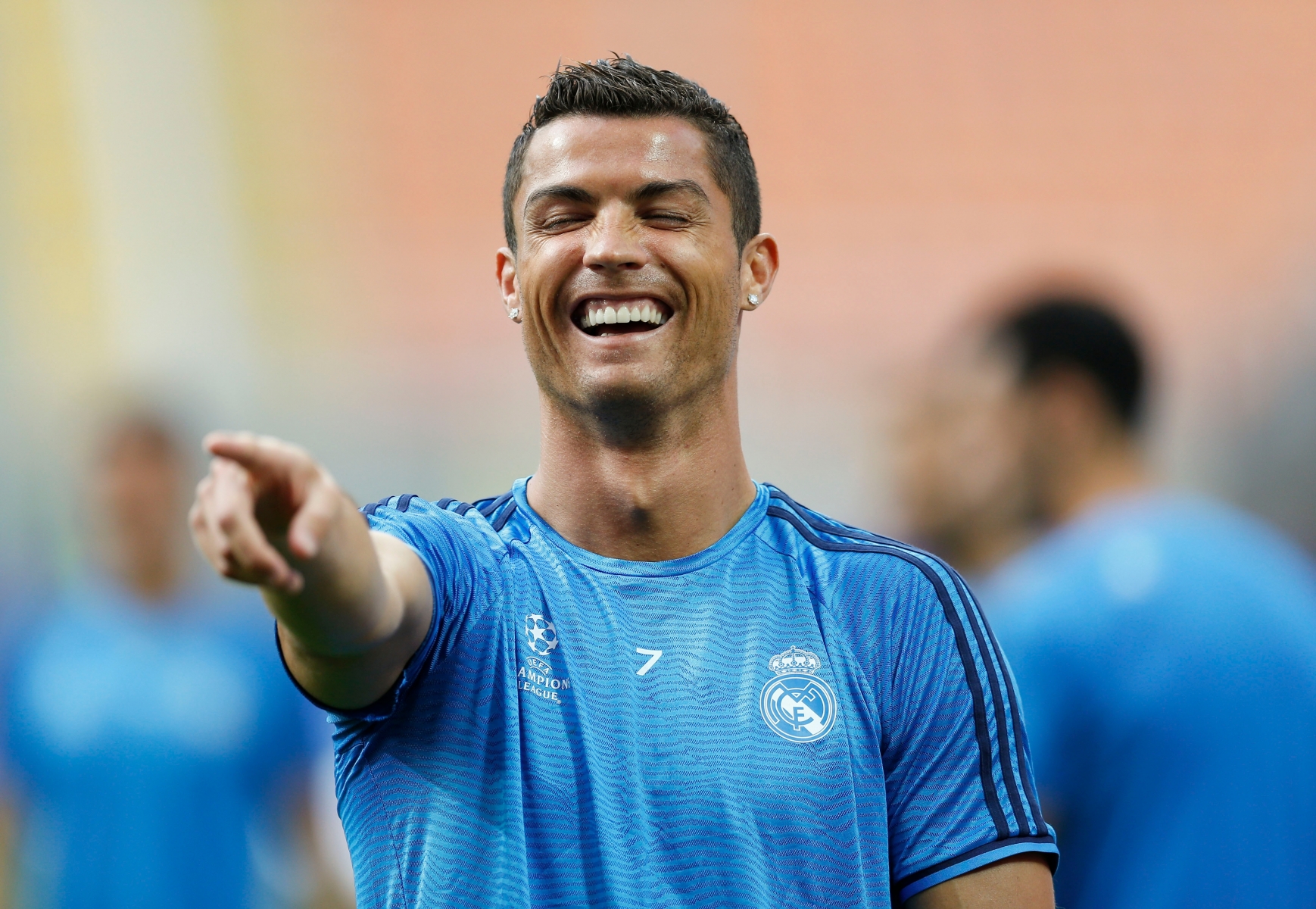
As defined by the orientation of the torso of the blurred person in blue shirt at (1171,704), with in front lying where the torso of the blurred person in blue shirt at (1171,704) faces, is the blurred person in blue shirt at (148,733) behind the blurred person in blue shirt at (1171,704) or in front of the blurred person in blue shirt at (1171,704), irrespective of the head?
in front

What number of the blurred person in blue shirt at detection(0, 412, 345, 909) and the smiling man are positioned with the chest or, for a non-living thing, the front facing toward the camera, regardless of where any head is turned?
2

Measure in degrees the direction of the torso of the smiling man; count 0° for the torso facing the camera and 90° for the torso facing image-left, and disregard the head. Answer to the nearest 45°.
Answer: approximately 0°

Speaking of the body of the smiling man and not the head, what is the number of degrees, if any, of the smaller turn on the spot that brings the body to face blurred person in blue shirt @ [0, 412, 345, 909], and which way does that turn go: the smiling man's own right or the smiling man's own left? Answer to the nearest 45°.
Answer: approximately 135° to the smiling man's own right

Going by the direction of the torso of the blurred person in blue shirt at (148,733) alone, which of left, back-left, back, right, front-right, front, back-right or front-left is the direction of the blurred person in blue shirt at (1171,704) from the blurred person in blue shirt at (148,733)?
front-left

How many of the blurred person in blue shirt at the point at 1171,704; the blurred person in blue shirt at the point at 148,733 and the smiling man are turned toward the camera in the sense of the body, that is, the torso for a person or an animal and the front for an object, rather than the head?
2

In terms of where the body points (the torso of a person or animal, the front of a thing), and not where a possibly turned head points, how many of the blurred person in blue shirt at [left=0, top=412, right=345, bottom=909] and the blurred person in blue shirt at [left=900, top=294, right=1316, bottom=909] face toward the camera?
1
